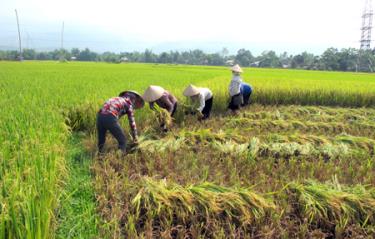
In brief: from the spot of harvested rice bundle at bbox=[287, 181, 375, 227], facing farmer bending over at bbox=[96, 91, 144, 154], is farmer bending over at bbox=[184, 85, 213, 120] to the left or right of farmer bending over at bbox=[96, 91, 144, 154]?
right

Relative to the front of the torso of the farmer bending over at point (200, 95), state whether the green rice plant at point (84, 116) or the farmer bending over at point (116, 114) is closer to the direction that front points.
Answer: the green rice plant

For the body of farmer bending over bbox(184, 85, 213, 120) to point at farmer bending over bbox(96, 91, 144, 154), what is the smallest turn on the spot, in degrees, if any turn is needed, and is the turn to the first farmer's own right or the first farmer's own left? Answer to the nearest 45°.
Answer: approximately 45° to the first farmer's own left

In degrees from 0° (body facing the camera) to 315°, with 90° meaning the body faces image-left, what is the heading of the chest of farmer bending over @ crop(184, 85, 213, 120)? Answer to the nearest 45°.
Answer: approximately 90°

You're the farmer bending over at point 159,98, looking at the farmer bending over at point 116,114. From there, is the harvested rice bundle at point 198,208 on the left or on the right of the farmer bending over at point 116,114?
left

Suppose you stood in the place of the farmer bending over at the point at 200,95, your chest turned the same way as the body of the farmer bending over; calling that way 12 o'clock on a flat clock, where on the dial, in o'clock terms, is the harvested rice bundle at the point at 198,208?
The harvested rice bundle is roughly at 9 o'clock from the farmer bending over.

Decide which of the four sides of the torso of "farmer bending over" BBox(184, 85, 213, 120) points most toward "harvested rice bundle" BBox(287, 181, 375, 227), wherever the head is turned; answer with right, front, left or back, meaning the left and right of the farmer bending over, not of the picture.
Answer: left

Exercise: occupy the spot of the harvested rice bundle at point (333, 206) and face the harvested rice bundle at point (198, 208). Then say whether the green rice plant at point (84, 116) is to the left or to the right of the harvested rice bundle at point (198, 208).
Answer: right
